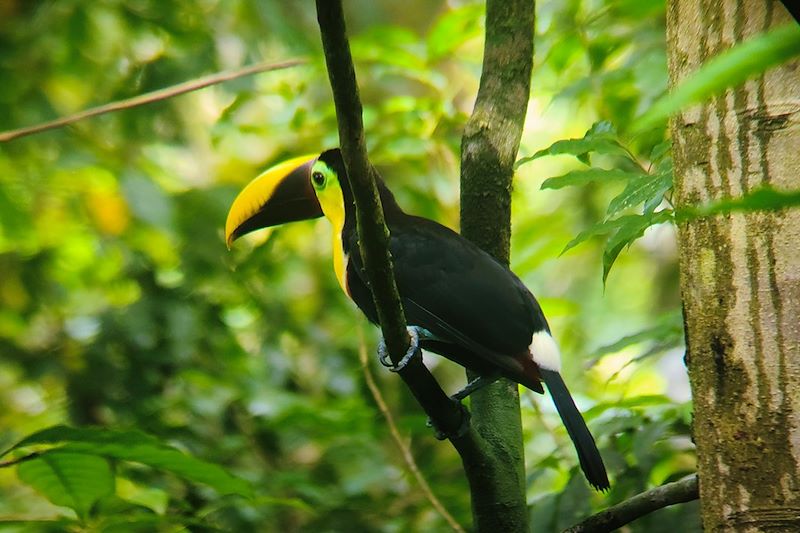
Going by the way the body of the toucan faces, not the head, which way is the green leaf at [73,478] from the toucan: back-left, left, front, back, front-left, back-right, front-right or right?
front-left

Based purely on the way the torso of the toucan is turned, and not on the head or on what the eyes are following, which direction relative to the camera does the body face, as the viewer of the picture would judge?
to the viewer's left

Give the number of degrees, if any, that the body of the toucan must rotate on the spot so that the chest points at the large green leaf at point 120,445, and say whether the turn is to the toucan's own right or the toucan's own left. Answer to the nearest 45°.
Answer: approximately 45° to the toucan's own left
